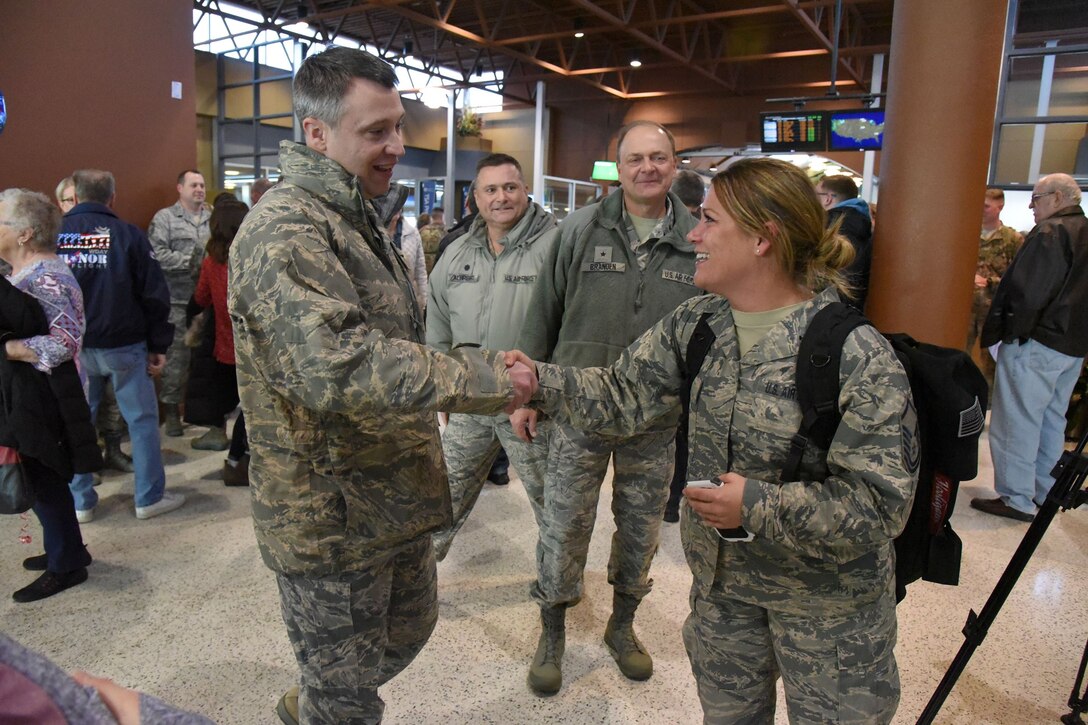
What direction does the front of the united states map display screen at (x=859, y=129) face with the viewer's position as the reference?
facing the viewer

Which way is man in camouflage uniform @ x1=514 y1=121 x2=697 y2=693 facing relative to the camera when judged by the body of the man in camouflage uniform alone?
toward the camera

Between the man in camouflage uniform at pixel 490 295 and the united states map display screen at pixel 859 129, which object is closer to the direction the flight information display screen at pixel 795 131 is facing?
the man in camouflage uniform

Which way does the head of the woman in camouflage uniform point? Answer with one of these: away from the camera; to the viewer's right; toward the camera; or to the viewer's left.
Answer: to the viewer's left

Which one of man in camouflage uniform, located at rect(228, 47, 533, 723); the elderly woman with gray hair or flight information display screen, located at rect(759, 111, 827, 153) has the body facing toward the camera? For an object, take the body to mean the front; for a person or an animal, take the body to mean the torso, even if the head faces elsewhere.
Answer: the flight information display screen

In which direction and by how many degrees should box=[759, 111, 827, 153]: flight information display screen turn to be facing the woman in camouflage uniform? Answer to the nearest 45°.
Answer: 0° — it already faces them

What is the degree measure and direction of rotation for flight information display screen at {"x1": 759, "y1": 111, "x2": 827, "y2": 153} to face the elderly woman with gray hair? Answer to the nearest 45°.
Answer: approximately 45° to its right

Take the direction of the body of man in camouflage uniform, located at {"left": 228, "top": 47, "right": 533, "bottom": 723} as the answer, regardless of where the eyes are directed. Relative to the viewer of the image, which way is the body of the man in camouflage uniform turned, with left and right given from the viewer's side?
facing to the right of the viewer

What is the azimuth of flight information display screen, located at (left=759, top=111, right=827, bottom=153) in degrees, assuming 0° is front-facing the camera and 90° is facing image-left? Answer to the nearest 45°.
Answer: approximately 0°

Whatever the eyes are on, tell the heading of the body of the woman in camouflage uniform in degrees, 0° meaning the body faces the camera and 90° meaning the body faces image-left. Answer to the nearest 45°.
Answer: approximately 45°
